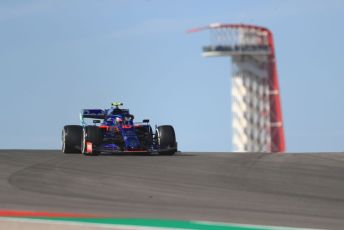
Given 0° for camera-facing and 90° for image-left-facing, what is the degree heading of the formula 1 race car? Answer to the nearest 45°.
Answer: approximately 0°
